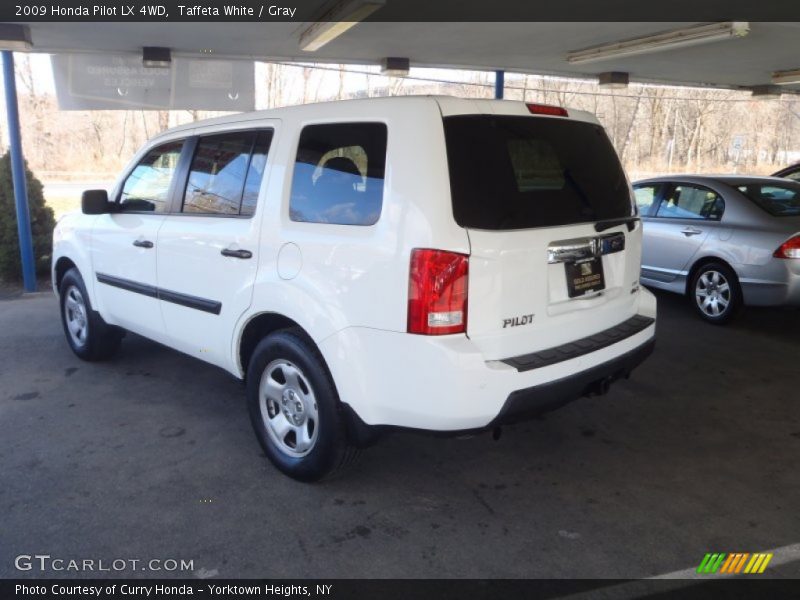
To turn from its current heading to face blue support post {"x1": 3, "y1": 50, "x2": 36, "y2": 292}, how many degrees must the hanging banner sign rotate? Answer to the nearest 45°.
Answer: approximately 135° to its left

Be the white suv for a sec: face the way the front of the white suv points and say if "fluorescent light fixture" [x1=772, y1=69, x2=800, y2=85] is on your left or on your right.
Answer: on your right

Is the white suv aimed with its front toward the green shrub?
yes

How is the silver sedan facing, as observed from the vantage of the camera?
facing away from the viewer and to the left of the viewer

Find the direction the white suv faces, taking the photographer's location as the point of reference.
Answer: facing away from the viewer and to the left of the viewer

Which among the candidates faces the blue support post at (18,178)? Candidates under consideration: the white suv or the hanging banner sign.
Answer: the white suv

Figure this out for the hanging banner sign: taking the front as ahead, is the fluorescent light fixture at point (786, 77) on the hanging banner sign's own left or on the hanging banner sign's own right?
on the hanging banner sign's own right

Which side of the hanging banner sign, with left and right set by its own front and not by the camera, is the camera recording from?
back

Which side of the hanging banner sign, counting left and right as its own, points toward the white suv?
back

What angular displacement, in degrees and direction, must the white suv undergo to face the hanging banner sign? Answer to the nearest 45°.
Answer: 0° — it already faces it

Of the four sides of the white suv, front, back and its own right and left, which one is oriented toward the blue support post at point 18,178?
front

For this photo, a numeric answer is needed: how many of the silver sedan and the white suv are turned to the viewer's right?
0

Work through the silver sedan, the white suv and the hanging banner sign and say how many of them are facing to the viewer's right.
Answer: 0
